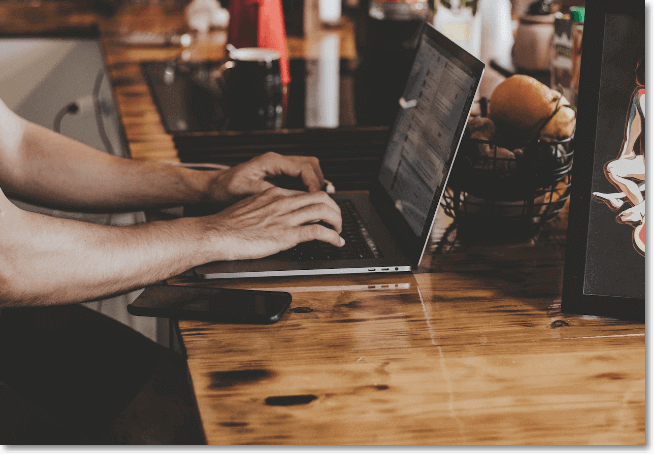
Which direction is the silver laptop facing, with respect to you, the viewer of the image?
facing to the left of the viewer

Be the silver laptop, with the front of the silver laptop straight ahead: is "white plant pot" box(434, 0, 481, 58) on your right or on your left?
on your right

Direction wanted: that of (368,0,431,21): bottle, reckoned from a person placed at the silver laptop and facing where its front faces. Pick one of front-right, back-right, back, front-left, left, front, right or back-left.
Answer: right

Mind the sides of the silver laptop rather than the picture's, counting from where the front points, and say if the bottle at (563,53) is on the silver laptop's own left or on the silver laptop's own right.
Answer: on the silver laptop's own right

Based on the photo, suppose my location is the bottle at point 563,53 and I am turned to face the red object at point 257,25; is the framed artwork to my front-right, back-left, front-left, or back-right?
back-left
